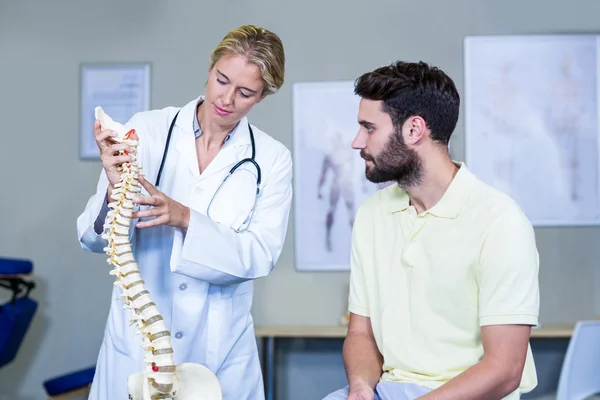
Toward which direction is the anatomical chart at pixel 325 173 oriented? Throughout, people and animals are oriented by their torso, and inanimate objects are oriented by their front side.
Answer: toward the camera

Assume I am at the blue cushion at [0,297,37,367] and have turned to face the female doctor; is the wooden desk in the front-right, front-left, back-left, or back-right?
front-left

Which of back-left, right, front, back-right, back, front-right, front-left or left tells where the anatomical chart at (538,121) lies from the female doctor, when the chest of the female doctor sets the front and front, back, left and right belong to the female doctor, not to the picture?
back

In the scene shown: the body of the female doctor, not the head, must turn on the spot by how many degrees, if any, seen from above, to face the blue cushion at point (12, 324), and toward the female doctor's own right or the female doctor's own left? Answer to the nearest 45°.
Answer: approximately 90° to the female doctor's own right

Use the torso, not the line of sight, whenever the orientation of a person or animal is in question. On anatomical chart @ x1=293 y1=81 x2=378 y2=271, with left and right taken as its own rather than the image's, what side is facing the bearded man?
front

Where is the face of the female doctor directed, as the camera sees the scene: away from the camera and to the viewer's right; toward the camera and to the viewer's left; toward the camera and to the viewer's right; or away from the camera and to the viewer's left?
toward the camera and to the viewer's left

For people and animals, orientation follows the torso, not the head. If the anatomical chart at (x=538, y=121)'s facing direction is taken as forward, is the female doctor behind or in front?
in front

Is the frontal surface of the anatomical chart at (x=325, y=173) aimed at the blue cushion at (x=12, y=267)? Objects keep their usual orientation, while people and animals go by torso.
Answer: no

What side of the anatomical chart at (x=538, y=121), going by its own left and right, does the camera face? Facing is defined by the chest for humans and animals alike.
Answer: front

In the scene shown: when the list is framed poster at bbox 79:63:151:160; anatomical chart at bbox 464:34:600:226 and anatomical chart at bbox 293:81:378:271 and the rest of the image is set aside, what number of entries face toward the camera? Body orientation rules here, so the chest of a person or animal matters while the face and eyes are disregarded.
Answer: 3

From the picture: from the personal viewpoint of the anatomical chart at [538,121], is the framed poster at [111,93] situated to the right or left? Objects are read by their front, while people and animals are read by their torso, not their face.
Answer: on its right

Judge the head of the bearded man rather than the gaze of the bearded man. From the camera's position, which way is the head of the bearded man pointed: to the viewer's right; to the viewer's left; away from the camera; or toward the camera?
to the viewer's left

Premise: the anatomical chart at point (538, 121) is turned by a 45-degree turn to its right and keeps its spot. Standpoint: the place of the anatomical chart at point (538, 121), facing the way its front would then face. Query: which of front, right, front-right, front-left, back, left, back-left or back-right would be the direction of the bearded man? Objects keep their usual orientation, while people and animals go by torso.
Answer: front-left

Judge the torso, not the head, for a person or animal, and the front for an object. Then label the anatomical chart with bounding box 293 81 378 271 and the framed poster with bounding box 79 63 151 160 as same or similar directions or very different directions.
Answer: same or similar directions

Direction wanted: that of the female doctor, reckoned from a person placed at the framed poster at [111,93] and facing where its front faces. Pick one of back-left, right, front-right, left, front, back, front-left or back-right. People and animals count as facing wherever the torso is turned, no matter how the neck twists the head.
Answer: front

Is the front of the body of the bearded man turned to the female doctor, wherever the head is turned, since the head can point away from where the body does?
no
